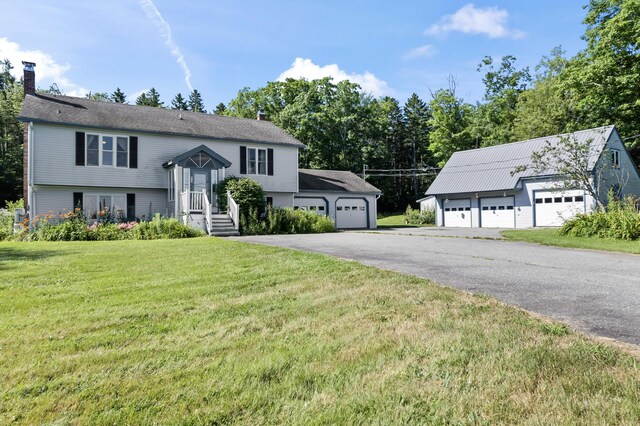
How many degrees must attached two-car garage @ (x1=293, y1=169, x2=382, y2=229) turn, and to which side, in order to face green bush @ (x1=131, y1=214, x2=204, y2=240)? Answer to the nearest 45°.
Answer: approximately 45° to its right

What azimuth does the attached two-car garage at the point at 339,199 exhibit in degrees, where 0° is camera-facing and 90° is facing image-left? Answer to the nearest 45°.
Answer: approximately 0°

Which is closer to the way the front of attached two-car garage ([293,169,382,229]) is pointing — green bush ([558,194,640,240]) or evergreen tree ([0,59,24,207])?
the green bush

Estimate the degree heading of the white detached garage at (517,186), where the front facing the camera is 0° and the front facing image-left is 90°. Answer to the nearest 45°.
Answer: approximately 45°

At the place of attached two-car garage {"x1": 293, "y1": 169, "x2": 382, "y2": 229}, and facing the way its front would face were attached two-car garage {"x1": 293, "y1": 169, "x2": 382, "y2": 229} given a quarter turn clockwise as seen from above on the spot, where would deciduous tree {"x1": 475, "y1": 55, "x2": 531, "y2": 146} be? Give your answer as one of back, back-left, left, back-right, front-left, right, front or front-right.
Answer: back-right

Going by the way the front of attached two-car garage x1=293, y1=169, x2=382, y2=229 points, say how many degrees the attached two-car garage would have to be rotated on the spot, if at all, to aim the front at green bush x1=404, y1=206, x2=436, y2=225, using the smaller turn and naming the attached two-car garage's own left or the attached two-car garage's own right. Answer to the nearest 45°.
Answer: approximately 135° to the attached two-car garage's own left

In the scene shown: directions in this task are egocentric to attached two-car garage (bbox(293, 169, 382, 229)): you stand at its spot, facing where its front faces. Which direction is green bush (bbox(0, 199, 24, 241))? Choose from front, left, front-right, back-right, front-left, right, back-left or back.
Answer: front-right

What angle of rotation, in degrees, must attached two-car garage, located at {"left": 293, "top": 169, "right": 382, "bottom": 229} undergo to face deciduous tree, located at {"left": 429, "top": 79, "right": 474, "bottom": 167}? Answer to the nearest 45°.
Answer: approximately 135° to its left
